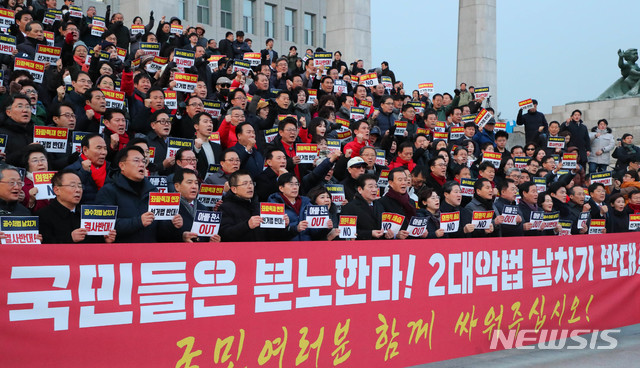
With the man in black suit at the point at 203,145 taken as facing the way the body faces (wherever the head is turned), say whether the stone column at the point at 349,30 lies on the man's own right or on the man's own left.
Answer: on the man's own left

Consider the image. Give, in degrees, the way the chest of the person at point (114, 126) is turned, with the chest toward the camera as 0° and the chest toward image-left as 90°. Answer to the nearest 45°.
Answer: approximately 315°

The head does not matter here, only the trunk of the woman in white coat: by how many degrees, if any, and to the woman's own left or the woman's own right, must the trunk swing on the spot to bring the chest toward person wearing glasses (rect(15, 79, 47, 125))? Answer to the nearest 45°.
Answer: approximately 45° to the woman's own right

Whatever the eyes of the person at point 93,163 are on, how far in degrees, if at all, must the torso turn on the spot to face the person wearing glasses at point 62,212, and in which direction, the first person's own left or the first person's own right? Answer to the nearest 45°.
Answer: approximately 45° to the first person's own right

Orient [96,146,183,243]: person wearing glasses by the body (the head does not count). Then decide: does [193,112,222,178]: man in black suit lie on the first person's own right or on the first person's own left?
on the first person's own left

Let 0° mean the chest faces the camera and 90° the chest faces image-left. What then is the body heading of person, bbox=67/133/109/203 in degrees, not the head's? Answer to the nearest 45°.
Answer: approximately 315°

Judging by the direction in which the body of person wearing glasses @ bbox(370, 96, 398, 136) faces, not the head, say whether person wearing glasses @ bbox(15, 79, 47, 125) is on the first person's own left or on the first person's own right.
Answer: on the first person's own right
